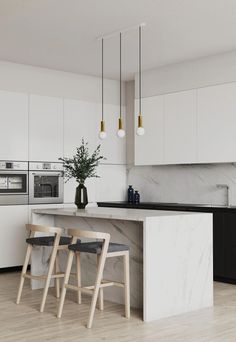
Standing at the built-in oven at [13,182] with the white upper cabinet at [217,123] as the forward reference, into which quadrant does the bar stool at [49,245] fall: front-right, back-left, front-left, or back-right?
front-right

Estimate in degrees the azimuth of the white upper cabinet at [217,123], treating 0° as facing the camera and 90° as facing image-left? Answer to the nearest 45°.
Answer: approximately 45°

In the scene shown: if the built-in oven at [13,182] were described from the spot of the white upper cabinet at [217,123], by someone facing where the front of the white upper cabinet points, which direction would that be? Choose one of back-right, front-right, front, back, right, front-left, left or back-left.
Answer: front-right

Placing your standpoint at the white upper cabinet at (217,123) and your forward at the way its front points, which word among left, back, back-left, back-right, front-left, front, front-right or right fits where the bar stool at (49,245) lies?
front

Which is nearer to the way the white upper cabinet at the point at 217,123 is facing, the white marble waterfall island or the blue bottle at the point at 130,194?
the white marble waterfall island

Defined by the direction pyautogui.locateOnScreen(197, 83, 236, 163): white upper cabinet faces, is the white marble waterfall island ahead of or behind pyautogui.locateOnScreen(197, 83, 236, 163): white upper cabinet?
ahead

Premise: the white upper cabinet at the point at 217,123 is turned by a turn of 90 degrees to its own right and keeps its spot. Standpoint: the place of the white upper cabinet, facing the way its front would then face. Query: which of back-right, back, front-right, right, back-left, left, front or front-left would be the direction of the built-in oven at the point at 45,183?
front-left

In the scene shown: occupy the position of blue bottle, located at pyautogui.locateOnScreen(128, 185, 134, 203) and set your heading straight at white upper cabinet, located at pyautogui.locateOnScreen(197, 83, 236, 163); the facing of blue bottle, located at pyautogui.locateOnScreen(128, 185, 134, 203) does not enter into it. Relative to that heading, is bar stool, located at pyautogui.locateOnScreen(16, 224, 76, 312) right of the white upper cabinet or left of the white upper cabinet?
right

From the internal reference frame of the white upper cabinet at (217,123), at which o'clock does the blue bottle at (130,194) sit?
The blue bottle is roughly at 3 o'clock from the white upper cabinet.
